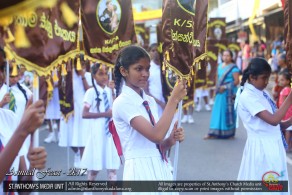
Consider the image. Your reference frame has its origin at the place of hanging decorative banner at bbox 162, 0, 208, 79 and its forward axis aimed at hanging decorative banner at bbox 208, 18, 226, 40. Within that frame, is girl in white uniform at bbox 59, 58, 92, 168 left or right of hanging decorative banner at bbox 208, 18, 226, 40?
left

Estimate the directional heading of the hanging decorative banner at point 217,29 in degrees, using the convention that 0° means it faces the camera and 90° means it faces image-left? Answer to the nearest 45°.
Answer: approximately 0°

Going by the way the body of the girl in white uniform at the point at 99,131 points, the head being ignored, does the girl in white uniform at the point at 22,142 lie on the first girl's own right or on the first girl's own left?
on the first girl's own right
